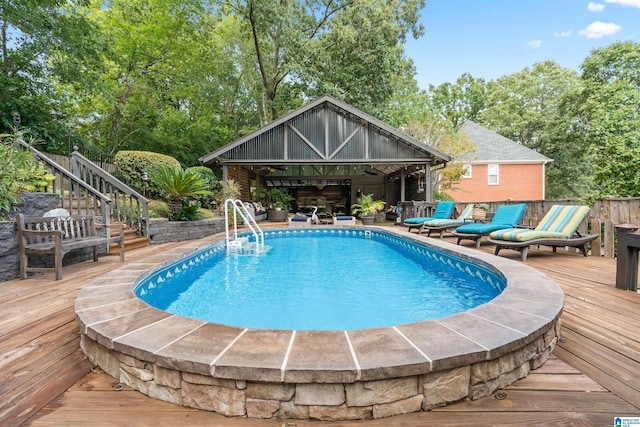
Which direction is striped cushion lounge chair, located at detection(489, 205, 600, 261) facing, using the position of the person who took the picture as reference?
facing the viewer and to the left of the viewer

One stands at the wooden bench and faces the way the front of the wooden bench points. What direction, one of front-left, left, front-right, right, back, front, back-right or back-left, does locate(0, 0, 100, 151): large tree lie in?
back-left

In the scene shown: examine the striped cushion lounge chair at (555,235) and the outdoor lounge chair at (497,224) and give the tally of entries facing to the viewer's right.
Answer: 0

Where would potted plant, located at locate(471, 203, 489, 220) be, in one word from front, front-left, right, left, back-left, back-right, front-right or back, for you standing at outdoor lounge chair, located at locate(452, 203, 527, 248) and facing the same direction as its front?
back-right

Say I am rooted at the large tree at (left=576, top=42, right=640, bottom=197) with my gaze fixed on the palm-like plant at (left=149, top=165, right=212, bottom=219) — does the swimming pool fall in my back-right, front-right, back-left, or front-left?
front-left

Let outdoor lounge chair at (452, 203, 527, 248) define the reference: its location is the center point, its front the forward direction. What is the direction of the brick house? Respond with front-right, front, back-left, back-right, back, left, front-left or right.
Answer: back-right

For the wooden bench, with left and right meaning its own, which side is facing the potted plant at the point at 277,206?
left

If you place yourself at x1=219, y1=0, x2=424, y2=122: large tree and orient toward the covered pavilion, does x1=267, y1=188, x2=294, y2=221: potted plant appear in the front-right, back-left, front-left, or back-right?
front-right

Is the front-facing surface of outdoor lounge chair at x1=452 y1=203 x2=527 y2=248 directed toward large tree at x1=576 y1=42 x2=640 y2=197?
no

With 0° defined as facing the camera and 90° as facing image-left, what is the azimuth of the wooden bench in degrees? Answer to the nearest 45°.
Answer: approximately 315°

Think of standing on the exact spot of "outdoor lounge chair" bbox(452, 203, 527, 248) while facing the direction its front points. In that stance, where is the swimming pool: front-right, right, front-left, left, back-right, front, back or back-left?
front-left

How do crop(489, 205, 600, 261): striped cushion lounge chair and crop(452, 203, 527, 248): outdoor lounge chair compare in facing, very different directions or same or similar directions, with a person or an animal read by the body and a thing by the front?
same or similar directions

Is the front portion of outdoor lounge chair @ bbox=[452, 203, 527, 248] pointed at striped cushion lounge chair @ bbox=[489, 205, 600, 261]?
no

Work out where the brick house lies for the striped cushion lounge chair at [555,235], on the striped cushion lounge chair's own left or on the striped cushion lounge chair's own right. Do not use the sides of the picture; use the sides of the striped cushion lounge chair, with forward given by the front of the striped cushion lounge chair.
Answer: on the striped cushion lounge chair's own right

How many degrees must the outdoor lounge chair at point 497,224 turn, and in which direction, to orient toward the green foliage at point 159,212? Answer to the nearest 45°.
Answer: approximately 45° to its right

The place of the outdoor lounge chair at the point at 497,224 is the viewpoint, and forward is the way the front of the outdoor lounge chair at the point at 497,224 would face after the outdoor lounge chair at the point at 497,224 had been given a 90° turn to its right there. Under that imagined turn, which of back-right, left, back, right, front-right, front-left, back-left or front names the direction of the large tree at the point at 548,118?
front-right

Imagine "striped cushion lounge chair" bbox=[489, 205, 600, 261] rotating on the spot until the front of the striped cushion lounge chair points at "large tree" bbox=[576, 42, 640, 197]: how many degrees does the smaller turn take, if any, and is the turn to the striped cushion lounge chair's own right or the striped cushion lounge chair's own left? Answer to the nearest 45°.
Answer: approximately 135° to the striped cushion lounge chair's own right

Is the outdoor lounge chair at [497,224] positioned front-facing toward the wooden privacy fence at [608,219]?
no

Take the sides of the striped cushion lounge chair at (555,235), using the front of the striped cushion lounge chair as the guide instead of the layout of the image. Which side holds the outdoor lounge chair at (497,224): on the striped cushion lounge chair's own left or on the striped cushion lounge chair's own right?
on the striped cushion lounge chair's own right
